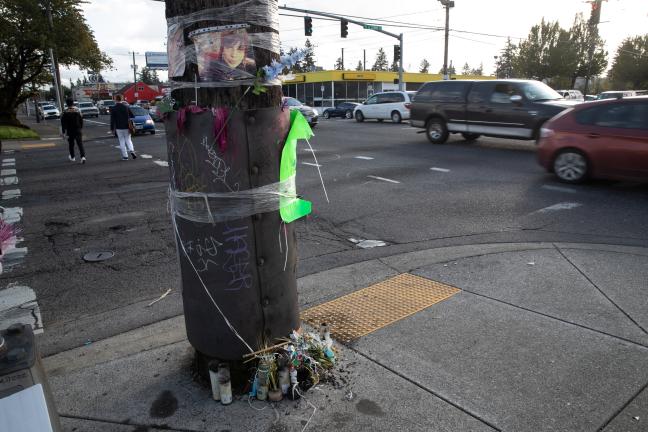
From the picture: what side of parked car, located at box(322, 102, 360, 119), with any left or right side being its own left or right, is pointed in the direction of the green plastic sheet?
left

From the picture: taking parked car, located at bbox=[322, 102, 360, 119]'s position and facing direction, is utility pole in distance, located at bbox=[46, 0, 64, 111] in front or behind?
in front

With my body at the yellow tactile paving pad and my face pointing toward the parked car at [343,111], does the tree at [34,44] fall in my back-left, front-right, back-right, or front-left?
front-left

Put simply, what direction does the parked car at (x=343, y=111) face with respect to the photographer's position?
facing to the left of the viewer

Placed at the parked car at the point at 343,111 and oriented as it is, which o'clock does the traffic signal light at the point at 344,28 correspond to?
The traffic signal light is roughly at 9 o'clock from the parked car.

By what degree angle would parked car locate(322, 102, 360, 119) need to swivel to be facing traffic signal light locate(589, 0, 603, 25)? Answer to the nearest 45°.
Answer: approximately 135° to its left

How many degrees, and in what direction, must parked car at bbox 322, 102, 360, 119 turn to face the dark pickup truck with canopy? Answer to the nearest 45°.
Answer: approximately 90° to its left

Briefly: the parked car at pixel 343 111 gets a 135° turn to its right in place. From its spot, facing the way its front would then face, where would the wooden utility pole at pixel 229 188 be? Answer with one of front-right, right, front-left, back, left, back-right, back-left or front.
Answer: back-right
